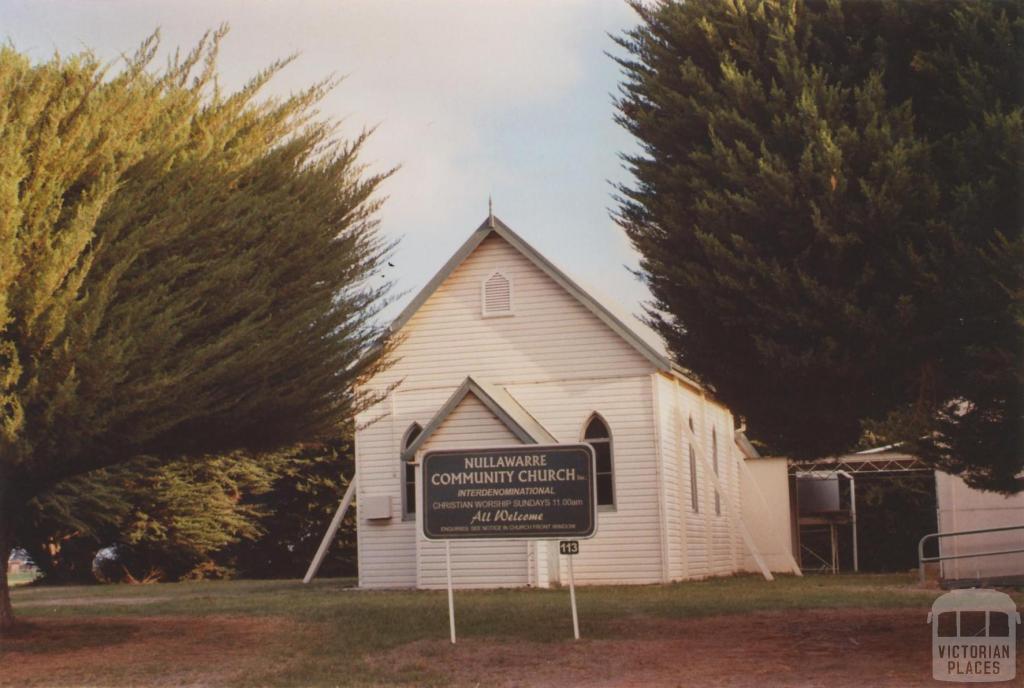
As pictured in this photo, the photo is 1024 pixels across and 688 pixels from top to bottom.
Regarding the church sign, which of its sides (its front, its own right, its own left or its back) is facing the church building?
back

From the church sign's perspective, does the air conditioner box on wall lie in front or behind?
behind

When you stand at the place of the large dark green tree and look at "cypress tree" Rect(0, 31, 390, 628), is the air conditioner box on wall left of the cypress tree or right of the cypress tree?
right

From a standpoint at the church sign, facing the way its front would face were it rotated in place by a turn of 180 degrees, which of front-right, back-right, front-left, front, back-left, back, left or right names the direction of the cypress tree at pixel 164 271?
left

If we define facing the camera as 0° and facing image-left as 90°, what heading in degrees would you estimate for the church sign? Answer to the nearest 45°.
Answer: approximately 0°

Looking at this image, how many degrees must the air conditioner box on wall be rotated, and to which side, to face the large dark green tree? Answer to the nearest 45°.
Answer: approximately 90° to its left
